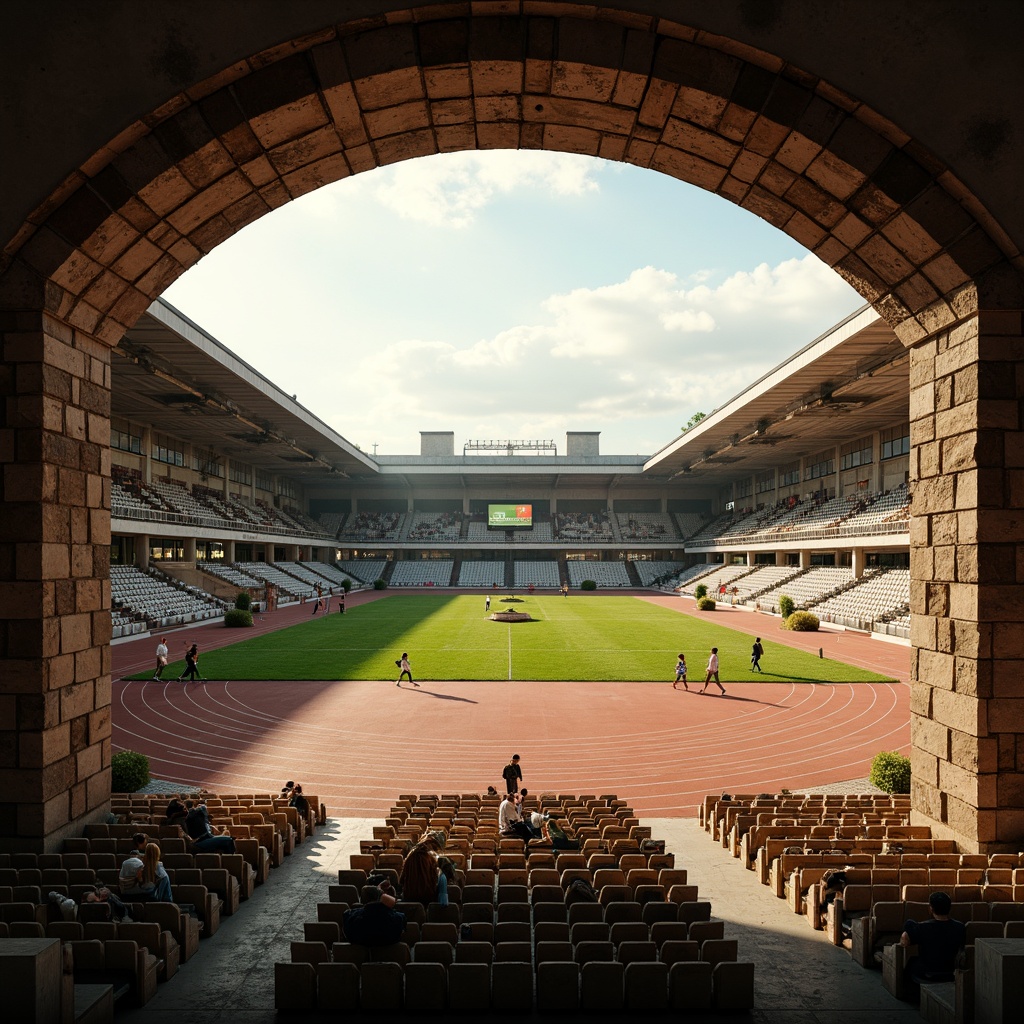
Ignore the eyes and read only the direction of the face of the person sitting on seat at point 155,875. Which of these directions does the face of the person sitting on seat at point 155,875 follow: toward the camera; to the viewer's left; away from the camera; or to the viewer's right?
away from the camera

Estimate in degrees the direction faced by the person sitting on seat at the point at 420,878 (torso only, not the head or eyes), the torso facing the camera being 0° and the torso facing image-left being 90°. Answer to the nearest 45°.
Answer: approximately 225°

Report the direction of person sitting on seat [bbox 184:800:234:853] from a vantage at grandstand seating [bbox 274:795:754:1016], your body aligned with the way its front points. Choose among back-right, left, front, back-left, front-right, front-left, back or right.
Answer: front-left

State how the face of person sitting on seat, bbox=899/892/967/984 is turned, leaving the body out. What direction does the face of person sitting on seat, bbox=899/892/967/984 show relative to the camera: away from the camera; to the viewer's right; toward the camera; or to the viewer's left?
away from the camera

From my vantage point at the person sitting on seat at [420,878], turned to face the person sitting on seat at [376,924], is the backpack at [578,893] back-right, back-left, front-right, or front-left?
back-left

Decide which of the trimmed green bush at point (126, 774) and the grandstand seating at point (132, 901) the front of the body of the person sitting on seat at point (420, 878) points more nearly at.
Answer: the trimmed green bush

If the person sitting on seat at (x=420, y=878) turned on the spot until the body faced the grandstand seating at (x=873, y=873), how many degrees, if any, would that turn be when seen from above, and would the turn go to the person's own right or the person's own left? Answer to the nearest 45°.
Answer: approximately 45° to the person's own right

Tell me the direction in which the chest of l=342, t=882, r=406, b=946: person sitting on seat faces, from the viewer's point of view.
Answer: away from the camera

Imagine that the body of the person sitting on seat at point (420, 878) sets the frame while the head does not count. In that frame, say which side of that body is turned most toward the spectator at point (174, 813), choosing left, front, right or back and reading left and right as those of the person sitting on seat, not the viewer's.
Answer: left

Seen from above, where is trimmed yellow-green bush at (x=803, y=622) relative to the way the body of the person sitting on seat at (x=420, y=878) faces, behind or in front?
in front

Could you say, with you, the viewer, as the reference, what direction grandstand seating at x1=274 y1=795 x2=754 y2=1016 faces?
facing away from the viewer
